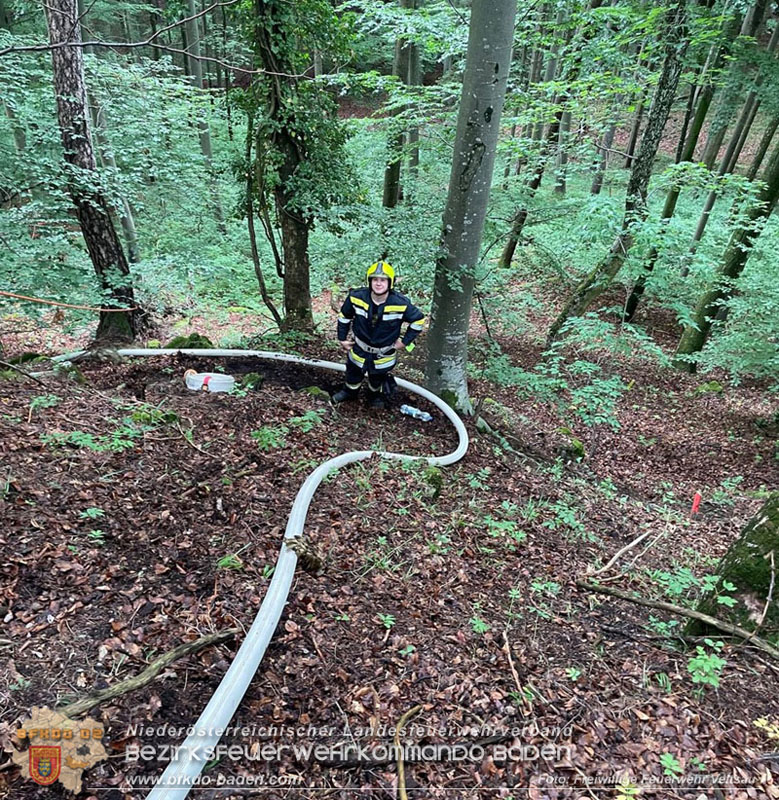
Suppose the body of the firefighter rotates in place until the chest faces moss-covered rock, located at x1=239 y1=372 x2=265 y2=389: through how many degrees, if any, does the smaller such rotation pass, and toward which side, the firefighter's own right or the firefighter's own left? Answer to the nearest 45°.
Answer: approximately 90° to the firefighter's own right

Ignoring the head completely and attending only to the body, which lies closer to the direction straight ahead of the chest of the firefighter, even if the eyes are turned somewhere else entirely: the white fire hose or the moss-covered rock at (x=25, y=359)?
the white fire hose

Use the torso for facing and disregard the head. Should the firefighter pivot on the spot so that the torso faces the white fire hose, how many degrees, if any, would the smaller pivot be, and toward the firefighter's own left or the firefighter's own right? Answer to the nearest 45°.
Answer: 0° — they already face it

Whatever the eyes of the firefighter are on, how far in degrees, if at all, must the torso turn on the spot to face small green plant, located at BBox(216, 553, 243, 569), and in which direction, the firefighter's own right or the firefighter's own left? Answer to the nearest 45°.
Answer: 0° — they already face it

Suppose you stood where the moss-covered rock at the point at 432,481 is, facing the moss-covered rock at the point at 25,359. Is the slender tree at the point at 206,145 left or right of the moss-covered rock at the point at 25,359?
right

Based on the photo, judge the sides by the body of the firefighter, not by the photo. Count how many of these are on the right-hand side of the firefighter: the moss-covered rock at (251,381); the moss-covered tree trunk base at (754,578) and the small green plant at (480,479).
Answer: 1

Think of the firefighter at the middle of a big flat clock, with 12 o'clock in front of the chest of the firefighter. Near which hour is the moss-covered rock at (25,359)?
The moss-covered rock is roughly at 3 o'clock from the firefighter.

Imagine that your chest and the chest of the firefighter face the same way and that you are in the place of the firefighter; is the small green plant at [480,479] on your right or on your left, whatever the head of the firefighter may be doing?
on your left

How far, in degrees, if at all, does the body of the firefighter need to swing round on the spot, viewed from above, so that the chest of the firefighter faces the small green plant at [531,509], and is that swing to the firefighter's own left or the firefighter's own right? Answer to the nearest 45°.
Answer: approximately 45° to the firefighter's own left

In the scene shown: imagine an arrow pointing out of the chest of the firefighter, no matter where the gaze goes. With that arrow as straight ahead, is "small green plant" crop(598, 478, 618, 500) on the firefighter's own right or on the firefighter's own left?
on the firefighter's own left

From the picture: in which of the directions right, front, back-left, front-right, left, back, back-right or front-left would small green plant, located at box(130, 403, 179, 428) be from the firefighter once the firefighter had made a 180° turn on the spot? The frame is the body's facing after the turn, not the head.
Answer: back-left

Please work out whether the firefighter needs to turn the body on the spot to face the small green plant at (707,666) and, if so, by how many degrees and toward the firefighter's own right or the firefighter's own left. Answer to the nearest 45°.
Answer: approximately 45° to the firefighter's own left

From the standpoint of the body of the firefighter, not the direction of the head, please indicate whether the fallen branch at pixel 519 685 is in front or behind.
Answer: in front

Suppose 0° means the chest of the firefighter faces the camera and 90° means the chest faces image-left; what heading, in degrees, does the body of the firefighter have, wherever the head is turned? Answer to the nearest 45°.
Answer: approximately 0°

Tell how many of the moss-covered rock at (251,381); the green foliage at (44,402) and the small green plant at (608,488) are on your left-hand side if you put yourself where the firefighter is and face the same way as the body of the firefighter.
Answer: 1

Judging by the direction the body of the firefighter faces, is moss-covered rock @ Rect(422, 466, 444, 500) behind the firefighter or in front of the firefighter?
in front
